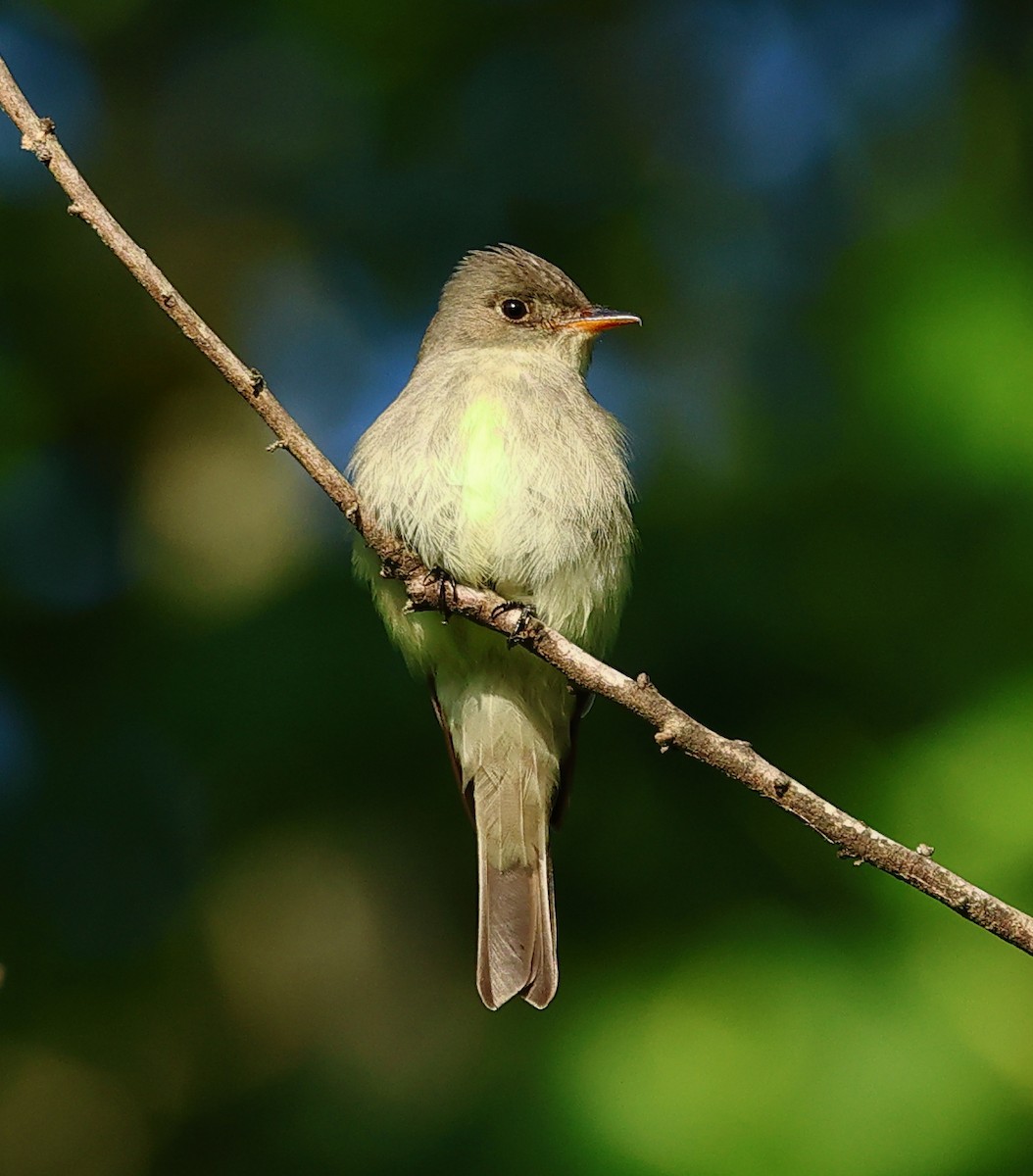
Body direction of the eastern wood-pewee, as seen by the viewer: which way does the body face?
toward the camera
